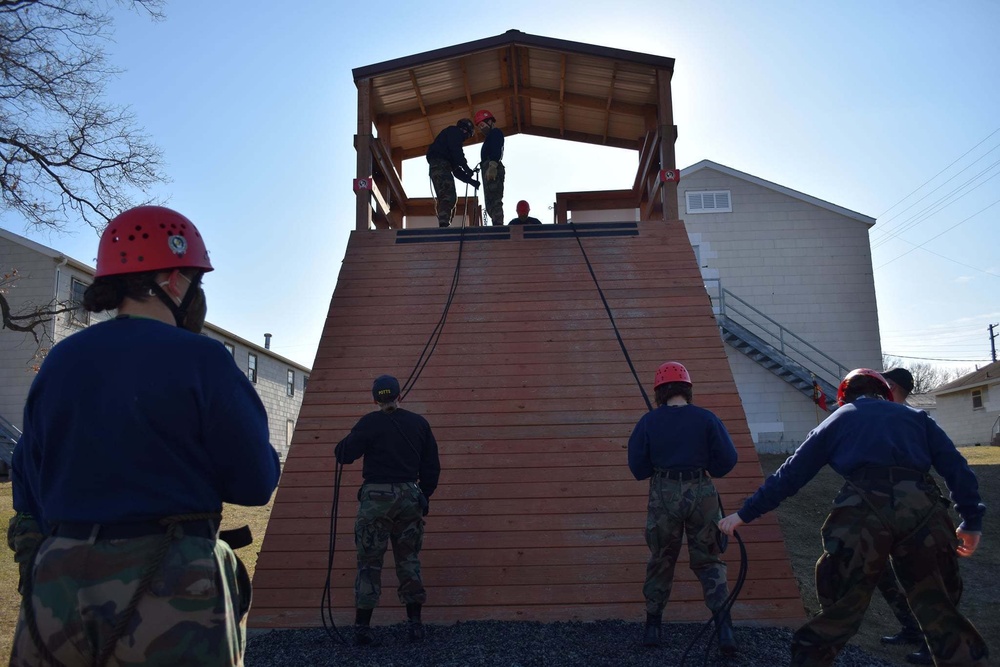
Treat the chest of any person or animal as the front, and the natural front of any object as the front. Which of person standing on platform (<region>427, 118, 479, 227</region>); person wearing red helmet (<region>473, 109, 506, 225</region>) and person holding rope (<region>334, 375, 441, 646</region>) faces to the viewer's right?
the person standing on platform

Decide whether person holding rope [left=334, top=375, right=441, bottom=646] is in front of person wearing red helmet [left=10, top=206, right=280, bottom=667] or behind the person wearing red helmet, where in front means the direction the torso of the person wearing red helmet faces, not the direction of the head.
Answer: in front

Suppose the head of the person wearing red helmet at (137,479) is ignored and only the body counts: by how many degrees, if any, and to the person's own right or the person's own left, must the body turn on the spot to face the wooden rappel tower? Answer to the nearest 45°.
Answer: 0° — they already face it

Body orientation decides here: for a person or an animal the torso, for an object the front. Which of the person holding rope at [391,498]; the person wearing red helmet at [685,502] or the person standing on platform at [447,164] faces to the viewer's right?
the person standing on platform

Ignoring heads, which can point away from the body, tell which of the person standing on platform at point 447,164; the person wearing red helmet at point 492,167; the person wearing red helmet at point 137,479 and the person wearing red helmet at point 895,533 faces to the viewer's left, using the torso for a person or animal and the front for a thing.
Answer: the person wearing red helmet at point 492,167

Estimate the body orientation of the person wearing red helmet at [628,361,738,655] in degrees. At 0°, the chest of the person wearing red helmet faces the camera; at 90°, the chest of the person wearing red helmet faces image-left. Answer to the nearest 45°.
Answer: approximately 180°

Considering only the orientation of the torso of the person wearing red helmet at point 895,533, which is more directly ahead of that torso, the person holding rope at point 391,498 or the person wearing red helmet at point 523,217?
the person wearing red helmet

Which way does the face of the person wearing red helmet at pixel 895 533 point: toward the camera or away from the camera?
away from the camera

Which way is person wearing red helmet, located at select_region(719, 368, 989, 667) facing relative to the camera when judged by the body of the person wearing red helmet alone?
away from the camera

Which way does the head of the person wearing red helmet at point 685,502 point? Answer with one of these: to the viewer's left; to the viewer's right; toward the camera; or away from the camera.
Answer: away from the camera

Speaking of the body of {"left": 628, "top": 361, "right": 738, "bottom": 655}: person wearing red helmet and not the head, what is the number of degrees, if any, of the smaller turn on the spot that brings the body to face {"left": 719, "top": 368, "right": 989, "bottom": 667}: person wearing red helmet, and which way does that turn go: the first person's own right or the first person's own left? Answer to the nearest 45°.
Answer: approximately 135° to the first person's own right

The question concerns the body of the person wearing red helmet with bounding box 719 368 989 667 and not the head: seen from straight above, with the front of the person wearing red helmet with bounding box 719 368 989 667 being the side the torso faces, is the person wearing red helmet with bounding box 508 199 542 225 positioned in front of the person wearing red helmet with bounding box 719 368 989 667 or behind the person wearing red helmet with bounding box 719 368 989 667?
in front

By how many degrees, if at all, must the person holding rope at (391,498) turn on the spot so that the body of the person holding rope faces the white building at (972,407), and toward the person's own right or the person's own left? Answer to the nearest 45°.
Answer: approximately 45° to the person's own right

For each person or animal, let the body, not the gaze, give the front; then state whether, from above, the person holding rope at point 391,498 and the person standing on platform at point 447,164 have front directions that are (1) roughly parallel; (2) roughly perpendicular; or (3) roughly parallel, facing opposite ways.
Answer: roughly perpendicular

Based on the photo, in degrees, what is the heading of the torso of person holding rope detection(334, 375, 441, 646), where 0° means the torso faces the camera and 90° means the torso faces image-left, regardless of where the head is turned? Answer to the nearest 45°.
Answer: approximately 180°

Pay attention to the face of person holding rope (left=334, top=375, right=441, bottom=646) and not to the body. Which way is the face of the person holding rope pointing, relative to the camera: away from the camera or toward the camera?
away from the camera
